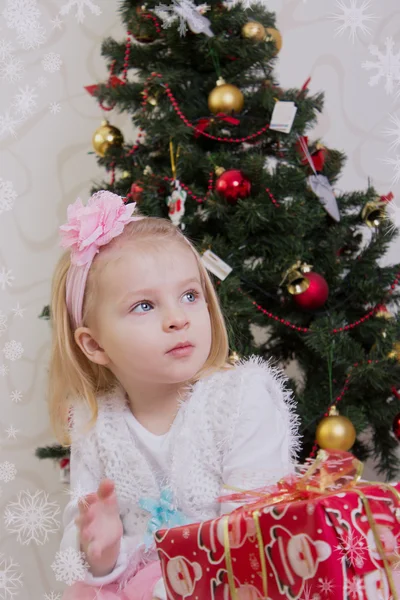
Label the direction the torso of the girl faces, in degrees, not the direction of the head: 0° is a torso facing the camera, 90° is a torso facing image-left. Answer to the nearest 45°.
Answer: approximately 0°

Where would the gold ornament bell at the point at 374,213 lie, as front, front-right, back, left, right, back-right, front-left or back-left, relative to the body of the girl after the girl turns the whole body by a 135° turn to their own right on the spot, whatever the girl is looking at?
right

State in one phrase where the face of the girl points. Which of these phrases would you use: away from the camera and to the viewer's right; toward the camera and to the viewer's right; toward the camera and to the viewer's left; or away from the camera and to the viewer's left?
toward the camera and to the viewer's right
